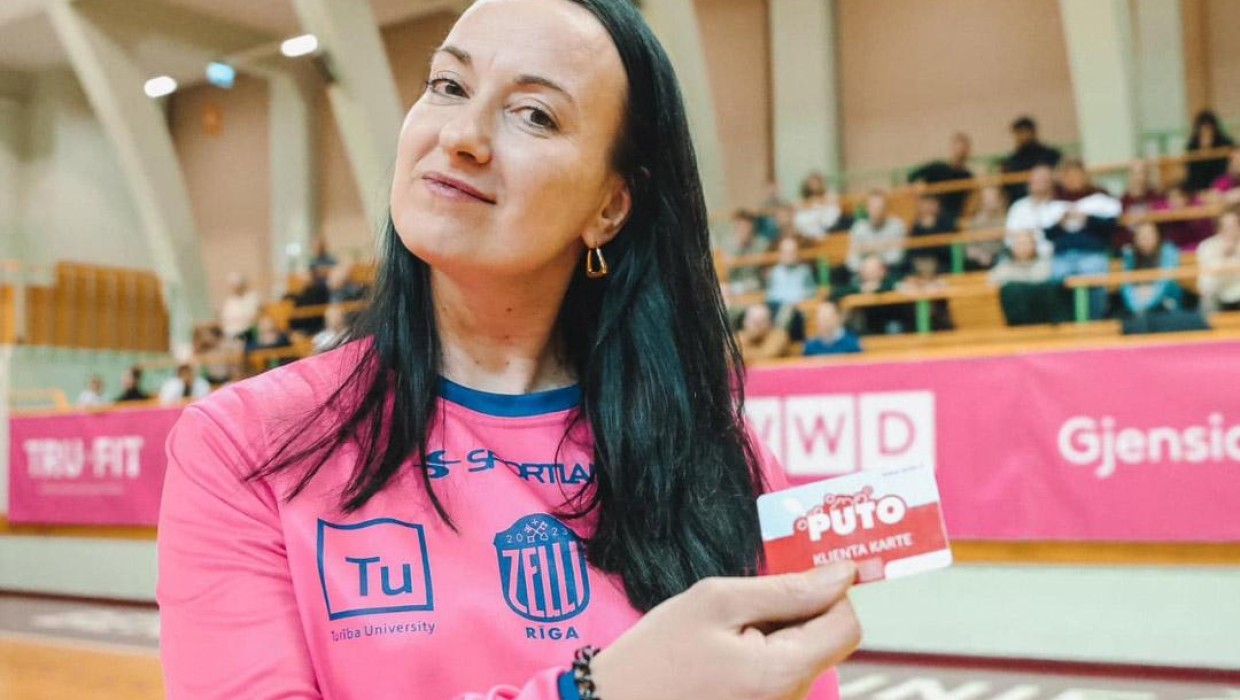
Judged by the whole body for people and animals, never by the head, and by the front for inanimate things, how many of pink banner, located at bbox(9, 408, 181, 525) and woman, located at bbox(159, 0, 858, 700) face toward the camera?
2

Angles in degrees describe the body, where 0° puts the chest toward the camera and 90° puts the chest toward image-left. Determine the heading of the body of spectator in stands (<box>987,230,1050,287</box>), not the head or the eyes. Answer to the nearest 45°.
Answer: approximately 45°

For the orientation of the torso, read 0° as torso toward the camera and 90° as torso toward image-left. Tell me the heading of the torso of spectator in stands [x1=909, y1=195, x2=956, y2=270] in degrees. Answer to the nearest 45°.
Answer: approximately 45°

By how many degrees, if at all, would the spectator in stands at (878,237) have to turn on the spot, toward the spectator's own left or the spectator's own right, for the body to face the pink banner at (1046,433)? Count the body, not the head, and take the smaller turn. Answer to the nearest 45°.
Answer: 0° — they already face it

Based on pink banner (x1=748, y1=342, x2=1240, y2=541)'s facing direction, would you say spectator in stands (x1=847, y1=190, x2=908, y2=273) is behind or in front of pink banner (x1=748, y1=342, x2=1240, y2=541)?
behind
